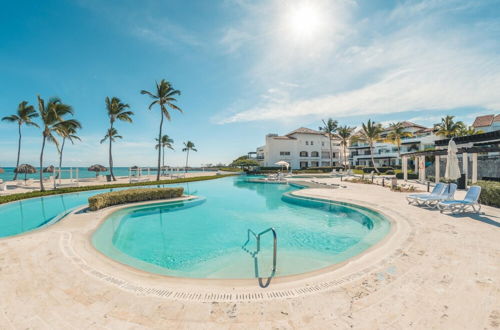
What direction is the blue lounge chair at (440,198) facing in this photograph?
to the viewer's left

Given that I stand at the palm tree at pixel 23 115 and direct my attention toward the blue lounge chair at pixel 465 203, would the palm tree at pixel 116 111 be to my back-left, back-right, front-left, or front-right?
front-left

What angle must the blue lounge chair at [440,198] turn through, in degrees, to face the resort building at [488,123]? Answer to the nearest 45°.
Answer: approximately 90° to its right

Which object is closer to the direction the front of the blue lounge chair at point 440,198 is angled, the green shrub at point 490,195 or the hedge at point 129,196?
the hedge

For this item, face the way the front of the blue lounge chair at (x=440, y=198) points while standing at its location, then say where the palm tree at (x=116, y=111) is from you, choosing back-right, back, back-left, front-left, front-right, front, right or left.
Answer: front

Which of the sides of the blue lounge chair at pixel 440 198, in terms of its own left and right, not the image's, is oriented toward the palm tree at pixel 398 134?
right

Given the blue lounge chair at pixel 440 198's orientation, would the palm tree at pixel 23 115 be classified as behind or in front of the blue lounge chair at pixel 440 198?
in front

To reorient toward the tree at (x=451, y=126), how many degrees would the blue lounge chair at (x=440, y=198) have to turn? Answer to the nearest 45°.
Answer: approximately 90° to its right
